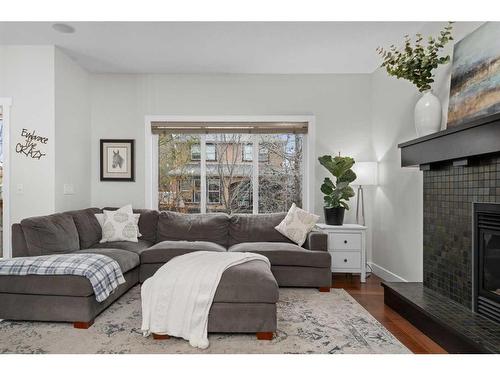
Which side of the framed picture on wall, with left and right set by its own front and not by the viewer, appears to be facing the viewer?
front

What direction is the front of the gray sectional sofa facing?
toward the camera

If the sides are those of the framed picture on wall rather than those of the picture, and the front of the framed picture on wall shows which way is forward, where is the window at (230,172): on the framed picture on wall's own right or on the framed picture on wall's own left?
on the framed picture on wall's own left

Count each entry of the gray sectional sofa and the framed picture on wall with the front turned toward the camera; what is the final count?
2

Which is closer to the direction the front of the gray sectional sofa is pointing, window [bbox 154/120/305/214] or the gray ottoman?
the gray ottoman

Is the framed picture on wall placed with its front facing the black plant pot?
no

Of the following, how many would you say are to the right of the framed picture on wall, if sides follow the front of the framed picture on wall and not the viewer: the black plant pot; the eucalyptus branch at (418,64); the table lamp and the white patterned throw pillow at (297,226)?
0

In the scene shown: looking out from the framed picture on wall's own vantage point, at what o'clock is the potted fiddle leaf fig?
The potted fiddle leaf fig is roughly at 10 o'clock from the framed picture on wall.

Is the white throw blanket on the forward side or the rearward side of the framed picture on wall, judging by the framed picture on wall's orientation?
on the forward side

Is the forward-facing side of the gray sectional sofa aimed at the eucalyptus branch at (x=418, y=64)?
no

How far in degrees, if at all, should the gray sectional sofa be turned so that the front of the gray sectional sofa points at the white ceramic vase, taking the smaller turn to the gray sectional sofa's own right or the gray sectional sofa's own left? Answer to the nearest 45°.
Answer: approximately 45° to the gray sectional sofa's own left

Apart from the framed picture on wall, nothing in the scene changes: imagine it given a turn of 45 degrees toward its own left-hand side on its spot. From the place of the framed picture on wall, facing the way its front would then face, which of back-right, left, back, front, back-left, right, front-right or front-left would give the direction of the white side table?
front

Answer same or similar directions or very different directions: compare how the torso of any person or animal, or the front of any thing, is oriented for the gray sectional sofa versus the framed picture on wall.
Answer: same or similar directions

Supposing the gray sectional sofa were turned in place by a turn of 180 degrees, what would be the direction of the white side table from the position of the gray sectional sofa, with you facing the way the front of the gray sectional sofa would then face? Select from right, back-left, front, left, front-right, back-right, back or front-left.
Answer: right

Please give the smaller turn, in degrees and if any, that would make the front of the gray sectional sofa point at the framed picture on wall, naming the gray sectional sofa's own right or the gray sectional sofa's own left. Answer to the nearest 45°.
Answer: approximately 180°

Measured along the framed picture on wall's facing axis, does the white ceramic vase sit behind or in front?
in front

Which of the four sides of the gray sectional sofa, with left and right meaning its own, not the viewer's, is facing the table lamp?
left

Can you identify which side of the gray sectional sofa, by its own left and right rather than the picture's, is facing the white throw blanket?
front
